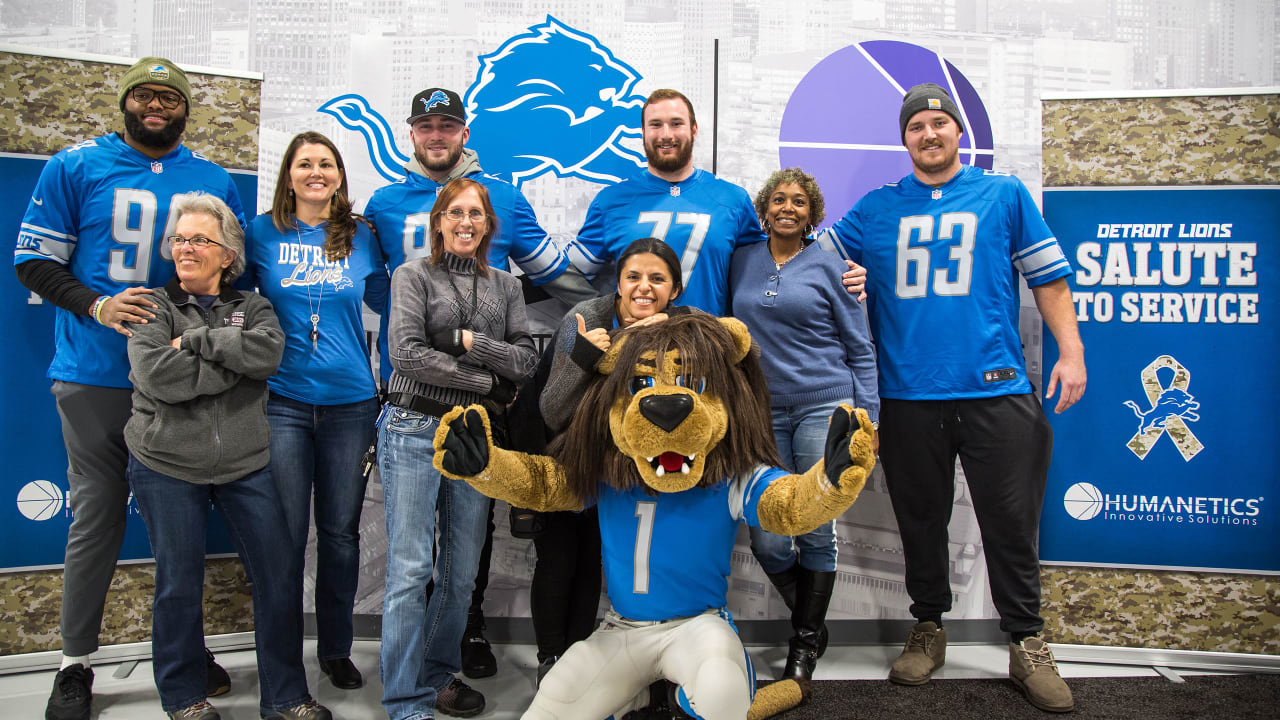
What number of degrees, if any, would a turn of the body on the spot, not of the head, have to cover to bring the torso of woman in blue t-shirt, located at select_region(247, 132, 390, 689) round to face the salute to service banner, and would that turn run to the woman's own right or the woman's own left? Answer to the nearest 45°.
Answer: approximately 90° to the woman's own left

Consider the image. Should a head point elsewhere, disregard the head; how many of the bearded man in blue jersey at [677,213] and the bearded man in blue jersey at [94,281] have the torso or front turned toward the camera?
2

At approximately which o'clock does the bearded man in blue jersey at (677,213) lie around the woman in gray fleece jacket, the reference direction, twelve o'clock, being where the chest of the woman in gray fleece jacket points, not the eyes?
The bearded man in blue jersey is roughly at 9 o'clock from the woman in gray fleece jacket.

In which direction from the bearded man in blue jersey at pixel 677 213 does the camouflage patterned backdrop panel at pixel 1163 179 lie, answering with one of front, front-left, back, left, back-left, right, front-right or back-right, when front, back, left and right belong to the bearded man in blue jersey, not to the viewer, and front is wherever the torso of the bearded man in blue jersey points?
left
